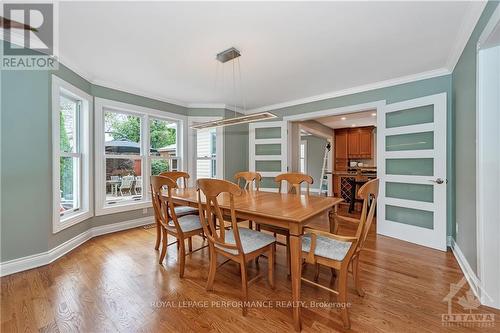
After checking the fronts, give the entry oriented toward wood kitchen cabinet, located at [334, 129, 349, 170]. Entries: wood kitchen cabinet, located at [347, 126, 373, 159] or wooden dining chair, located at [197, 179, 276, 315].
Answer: the wooden dining chair

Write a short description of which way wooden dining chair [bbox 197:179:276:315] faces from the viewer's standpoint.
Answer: facing away from the viewer and to the right of the viewer

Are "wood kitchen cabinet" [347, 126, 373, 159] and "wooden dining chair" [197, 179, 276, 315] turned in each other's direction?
yes

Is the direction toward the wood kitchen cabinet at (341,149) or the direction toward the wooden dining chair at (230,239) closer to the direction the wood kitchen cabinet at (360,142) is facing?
the wooden dining chair

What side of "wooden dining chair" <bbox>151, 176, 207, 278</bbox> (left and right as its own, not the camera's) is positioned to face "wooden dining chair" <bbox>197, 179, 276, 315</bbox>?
right

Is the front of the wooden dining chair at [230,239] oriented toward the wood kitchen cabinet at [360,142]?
yes

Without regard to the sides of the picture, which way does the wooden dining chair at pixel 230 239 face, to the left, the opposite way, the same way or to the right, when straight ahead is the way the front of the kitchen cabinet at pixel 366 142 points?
the opposite way

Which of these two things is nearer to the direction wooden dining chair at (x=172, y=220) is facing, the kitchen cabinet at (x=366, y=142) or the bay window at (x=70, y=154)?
the kitchen cabinet

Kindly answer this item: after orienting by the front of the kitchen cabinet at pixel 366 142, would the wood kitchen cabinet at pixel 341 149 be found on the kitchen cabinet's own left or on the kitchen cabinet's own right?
on the kitchen cabinet's own right

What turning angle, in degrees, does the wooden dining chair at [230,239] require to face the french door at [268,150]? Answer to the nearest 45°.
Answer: approximately 45° to its left

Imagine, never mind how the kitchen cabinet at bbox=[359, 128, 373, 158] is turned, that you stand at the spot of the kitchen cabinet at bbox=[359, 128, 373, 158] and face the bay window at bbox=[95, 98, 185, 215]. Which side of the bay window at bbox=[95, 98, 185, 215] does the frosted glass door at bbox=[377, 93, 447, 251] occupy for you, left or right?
left

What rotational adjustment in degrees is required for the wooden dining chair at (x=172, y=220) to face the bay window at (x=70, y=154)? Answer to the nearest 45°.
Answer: approximately 90° to its left
